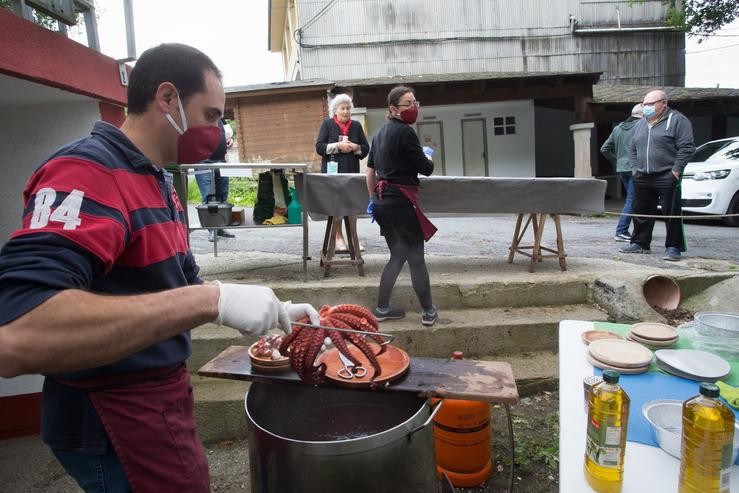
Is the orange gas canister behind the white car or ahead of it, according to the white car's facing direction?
ahead

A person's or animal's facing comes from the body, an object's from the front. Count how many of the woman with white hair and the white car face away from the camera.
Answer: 0

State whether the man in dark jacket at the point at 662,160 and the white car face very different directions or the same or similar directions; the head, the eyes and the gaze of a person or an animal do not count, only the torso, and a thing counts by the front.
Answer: same or similar directions

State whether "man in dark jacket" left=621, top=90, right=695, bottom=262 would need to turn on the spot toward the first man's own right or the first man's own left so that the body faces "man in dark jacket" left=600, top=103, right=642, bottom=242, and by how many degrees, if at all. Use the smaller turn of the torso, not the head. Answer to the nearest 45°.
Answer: approximately 135° to the first man's own right

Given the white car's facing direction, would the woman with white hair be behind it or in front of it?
in front

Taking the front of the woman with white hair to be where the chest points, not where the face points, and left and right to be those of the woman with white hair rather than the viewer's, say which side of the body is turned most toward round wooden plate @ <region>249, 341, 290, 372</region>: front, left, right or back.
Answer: front

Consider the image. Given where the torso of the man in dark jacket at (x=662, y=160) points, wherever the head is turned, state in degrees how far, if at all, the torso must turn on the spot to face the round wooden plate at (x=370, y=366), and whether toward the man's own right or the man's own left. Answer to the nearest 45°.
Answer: approximately 45° to the man's own left

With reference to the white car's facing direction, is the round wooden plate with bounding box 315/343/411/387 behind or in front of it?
in front

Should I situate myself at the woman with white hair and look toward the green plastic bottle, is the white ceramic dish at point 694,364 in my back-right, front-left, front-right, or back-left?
front-left

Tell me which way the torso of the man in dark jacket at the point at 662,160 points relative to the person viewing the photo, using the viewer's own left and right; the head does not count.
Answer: facing the viewer and to the left of the viewer

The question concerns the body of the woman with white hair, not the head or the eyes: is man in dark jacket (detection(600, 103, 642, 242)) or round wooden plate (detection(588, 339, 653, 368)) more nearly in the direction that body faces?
the round wooden plate

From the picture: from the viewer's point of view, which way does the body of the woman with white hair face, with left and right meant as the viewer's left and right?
facing the viewer

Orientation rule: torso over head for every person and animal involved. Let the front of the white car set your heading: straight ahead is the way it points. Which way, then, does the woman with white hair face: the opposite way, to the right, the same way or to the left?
to the left
